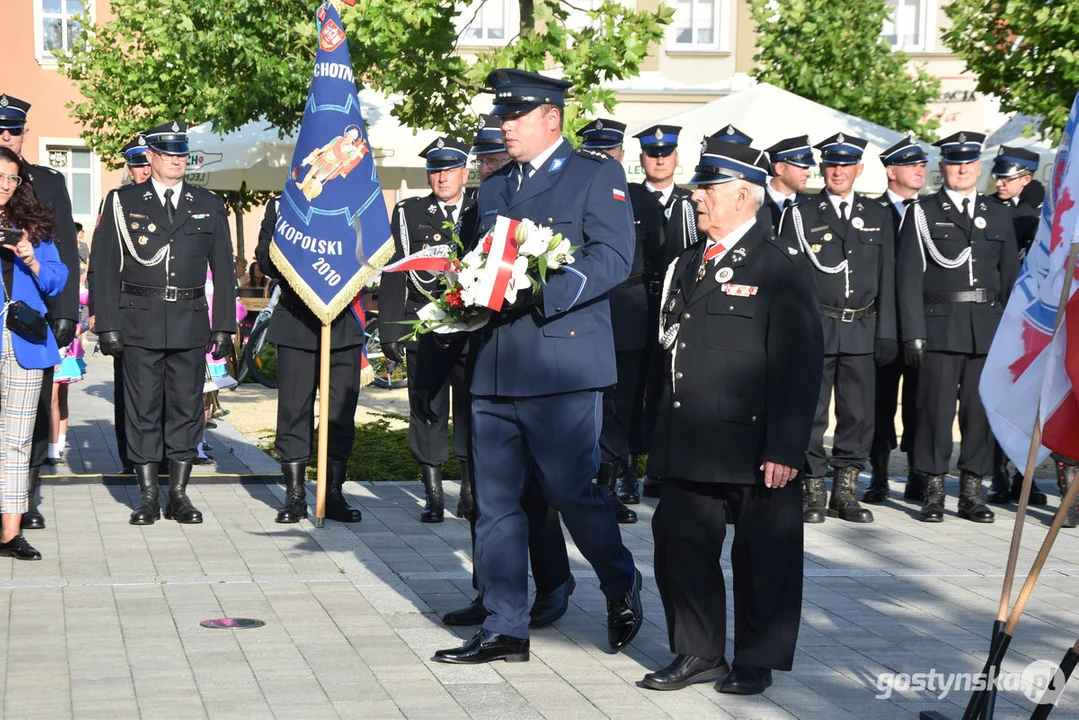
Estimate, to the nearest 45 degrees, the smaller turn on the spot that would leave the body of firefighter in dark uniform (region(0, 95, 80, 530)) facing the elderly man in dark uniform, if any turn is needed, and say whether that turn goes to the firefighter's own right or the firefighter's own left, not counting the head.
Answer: approximately 45° to the firefighter's own left

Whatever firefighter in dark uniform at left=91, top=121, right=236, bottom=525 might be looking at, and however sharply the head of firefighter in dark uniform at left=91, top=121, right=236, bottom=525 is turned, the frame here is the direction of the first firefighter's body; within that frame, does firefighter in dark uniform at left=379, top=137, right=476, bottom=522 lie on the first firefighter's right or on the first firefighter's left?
on the first firefighter's left

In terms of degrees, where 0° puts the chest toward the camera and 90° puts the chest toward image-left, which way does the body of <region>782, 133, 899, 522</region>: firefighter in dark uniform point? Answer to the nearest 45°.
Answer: approximately 0°

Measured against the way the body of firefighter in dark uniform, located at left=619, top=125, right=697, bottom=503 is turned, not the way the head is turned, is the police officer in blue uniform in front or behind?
in front

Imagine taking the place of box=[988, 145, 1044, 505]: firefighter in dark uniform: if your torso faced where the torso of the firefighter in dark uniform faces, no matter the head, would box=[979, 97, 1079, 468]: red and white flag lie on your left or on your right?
on your left

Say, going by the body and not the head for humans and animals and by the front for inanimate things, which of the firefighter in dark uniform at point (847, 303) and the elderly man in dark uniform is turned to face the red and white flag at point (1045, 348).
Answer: the firefighter in dark uniform

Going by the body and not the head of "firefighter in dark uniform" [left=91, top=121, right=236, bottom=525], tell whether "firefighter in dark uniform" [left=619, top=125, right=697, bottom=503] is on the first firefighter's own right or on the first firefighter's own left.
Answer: on the first firefighter's own left
